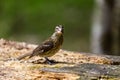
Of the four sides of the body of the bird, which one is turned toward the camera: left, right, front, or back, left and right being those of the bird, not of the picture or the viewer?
right
